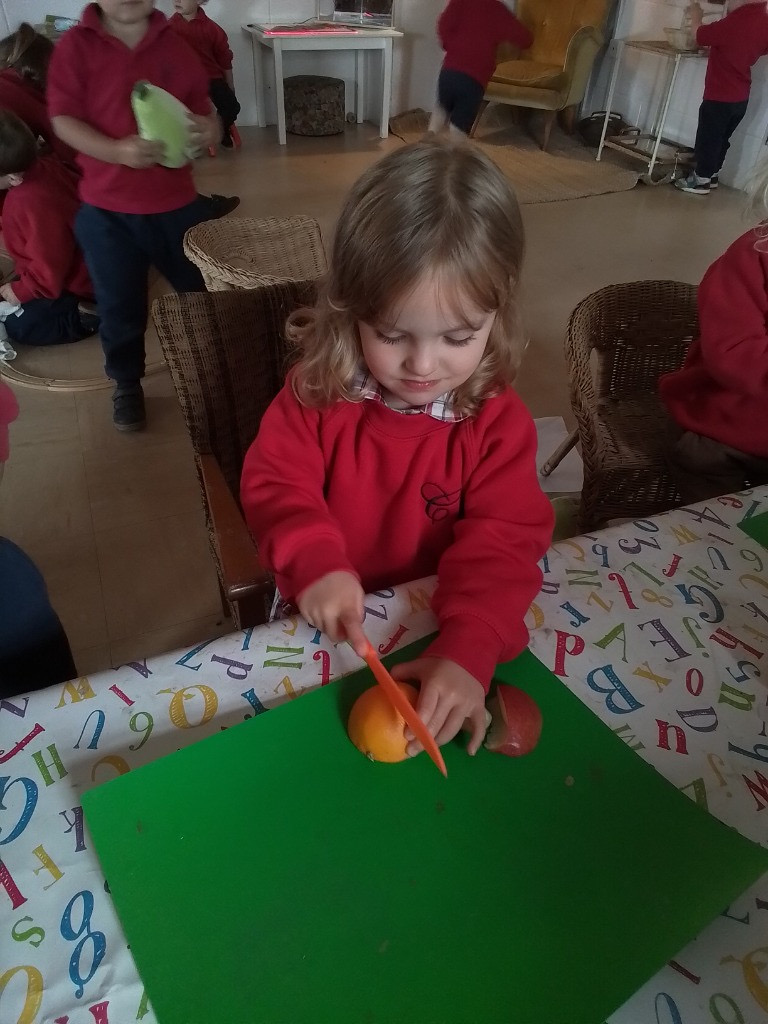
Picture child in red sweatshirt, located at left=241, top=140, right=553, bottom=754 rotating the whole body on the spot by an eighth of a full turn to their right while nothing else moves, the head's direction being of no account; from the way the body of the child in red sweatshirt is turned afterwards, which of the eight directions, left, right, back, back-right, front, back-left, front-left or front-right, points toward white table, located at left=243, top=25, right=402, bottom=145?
back-right

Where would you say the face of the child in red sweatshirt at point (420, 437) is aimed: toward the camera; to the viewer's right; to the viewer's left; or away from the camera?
toward the camera

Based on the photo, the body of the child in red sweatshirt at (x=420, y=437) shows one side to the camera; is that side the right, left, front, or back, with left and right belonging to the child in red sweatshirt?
front

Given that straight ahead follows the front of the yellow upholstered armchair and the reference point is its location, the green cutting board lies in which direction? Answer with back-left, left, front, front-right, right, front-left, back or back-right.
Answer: front-left

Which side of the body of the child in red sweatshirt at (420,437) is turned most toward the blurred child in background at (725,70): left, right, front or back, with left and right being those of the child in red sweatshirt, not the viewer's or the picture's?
back

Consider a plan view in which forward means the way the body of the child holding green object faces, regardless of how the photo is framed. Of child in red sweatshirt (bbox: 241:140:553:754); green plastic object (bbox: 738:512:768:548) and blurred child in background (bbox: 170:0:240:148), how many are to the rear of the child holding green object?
1

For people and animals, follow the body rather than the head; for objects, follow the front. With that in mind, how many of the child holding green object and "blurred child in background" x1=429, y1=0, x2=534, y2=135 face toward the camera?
1

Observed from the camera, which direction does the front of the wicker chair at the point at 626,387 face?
facing the viewer and to the right of the viewer

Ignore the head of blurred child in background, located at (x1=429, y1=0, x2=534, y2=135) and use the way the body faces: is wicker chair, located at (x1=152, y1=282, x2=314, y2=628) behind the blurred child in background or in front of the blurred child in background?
behind

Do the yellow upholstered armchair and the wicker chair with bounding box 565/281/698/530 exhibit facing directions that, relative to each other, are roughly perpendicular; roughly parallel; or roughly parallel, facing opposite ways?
roughly perpendicular

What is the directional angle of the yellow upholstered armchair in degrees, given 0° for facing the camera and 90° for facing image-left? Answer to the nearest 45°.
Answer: approximately 45°

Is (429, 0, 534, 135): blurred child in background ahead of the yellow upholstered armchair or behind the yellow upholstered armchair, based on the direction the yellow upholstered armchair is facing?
ahead

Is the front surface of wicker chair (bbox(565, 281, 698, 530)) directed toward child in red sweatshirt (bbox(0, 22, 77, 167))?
no

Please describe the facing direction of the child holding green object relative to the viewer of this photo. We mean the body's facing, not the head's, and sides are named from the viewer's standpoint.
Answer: facing the viewer
